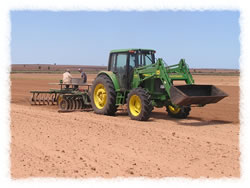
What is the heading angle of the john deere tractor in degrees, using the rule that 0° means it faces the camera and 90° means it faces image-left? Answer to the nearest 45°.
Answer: approximately 315°
